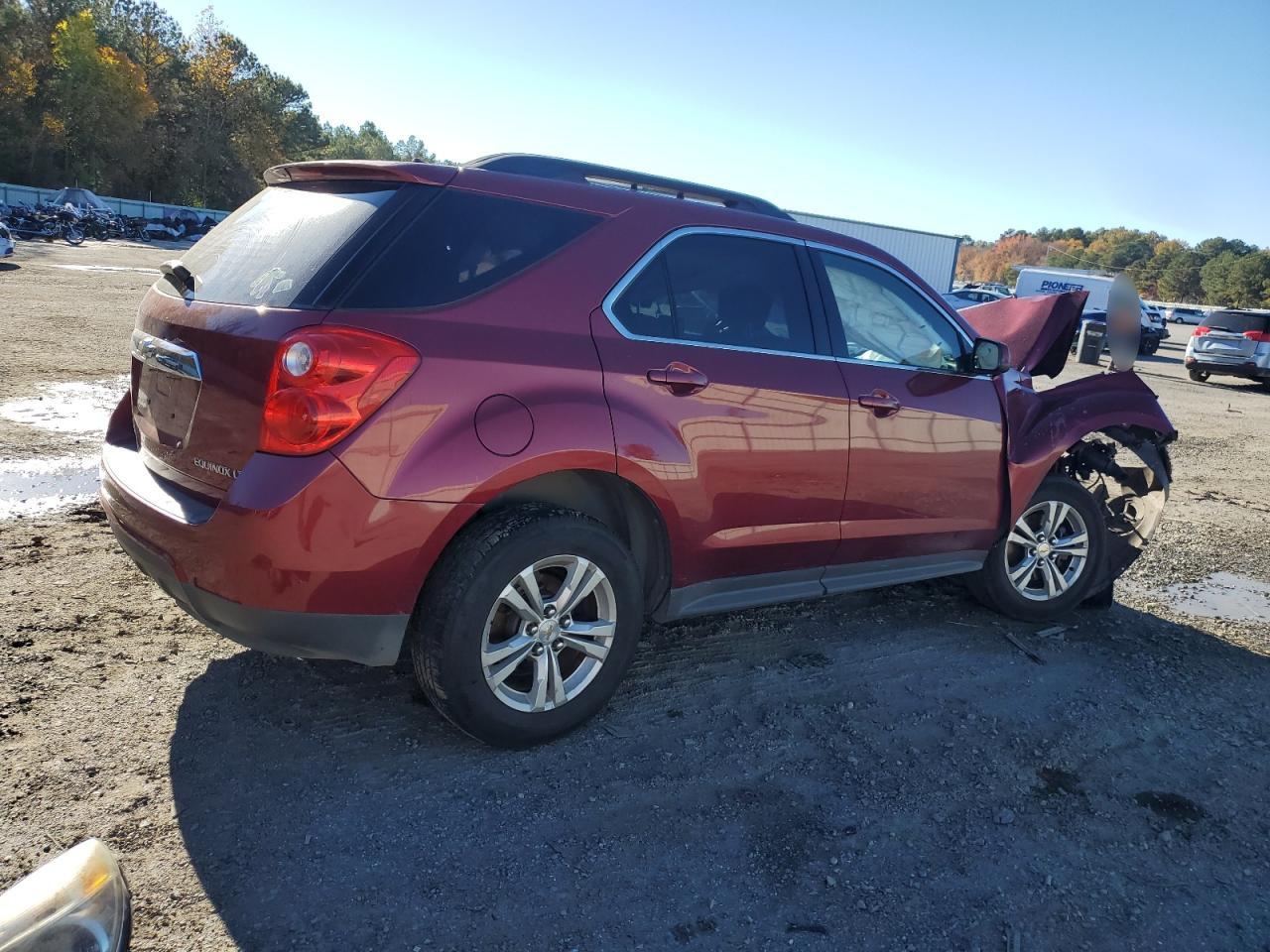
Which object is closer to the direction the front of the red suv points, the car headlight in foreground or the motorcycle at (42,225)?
the motorcycle

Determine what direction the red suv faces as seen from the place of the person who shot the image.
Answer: facing away from the viewer and to the right of the viewer

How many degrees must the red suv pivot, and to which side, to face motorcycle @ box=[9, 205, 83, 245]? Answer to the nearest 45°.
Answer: approximately 90° to its left

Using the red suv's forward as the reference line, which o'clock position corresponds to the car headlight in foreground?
The car headlight in foreground is roughly at 5 o'clock from the red suv.

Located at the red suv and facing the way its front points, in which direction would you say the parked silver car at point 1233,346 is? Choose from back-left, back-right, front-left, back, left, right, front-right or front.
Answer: front

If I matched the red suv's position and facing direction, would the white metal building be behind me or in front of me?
in front

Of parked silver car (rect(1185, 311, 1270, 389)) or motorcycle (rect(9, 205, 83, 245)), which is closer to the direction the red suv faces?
the parked silver car
